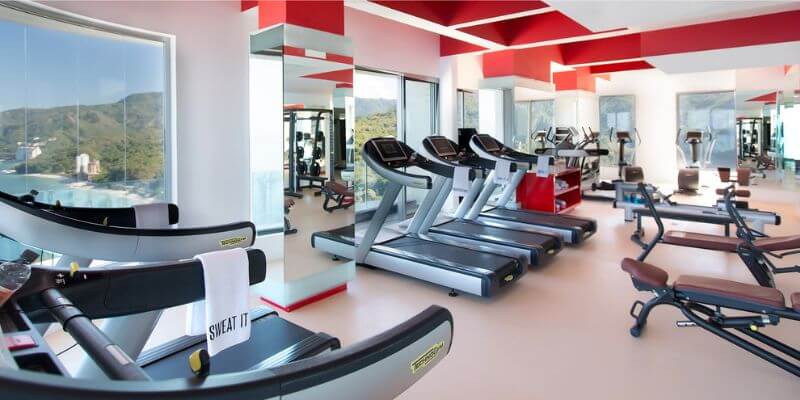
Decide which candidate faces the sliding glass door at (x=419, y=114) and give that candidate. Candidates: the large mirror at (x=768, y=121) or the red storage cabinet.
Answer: the large mirror

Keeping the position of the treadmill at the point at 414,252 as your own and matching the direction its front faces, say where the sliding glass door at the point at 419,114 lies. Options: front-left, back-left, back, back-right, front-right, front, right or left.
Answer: front-right

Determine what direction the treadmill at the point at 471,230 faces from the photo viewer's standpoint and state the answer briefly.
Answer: facing away from the viewer and to the left of the viewer

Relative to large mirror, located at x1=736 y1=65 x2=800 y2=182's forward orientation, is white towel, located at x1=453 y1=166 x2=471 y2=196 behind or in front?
in front

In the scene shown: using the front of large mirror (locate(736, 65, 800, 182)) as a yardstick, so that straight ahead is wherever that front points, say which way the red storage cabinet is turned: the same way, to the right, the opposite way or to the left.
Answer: to the left

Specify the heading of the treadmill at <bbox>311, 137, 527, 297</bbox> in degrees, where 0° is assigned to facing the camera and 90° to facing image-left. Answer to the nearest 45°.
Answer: approximately 135°

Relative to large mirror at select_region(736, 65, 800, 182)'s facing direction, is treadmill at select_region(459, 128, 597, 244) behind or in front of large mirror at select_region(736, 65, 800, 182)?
in front

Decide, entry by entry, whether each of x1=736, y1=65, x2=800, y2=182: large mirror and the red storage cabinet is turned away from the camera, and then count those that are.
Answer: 0

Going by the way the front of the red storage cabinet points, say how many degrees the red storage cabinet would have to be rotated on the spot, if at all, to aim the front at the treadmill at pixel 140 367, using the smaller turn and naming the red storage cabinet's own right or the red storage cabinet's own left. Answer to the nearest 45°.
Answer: approximately 45° to the red storage cabinet's own right

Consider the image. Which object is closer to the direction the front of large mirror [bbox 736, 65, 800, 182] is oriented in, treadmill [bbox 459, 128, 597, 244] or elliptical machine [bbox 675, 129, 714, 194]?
the treadmill
